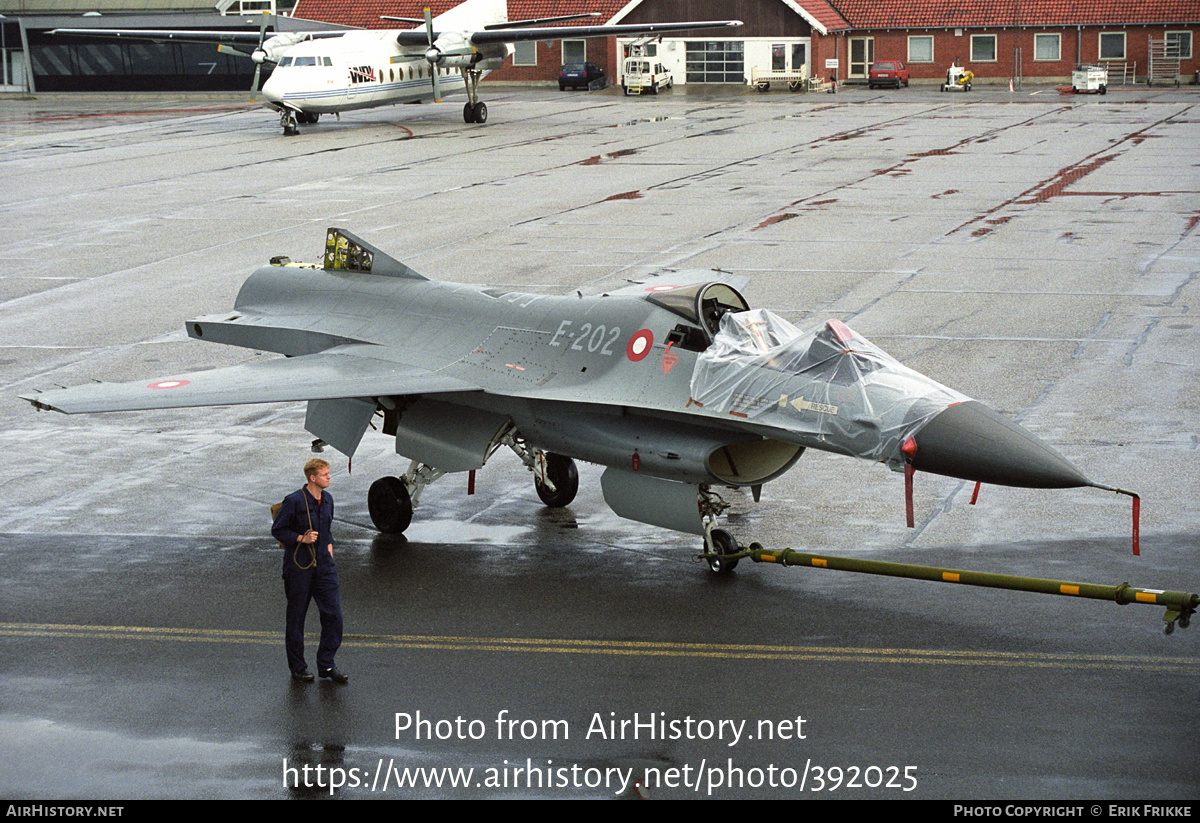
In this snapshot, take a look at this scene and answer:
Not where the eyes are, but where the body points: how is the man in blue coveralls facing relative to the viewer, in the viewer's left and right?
facing the viewer and to the right of the viewer

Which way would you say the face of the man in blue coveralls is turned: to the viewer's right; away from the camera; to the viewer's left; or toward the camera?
to the viewer's right

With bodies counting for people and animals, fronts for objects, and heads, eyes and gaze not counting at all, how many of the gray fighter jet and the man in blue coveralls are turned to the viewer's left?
0

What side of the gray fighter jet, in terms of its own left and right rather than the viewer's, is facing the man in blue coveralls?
right
